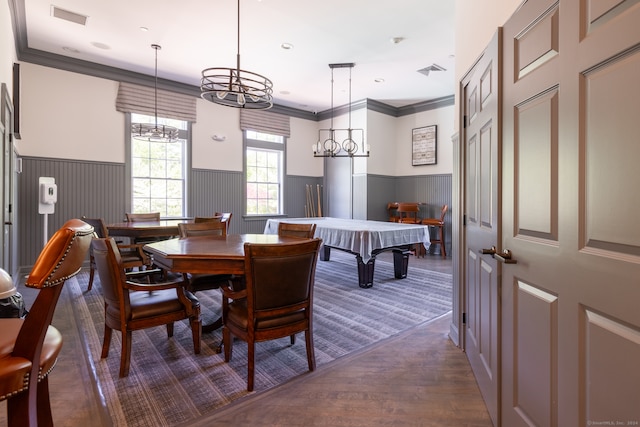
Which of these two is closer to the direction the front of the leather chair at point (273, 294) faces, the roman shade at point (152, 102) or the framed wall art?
the roman shade

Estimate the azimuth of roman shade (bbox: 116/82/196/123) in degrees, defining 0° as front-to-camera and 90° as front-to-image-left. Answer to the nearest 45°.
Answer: approximately 315°

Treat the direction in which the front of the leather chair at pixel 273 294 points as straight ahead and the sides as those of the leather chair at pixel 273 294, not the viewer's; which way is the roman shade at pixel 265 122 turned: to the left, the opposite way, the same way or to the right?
the opposite way

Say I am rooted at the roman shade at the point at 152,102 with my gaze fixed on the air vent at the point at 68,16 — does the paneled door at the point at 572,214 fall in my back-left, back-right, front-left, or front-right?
front-left

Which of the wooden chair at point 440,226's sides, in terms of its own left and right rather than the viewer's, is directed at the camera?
left

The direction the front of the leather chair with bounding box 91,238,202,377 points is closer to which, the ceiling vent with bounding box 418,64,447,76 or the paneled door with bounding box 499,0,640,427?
the ceiling vent

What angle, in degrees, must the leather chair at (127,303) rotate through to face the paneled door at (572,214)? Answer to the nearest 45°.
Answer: approximately 90° to its right

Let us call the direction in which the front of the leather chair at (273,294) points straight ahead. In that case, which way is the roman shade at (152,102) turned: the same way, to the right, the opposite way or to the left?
the opposite way

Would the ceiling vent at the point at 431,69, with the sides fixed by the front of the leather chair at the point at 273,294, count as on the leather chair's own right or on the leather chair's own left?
on the leather chair's own right

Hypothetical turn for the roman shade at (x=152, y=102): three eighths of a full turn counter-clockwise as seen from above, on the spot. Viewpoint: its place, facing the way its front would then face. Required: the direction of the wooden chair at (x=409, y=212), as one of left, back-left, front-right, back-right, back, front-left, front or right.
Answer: right

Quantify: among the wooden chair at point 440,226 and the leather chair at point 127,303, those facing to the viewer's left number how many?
1

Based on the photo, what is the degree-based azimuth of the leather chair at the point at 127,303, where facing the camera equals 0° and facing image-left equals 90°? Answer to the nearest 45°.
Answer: approximately 225°

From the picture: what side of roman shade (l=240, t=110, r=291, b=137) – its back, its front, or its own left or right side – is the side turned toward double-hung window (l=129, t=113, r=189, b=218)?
right

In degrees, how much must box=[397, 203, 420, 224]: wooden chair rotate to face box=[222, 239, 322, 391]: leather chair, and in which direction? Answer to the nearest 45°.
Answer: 0° — it already faces it

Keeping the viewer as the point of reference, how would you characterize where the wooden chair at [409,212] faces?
facing the viewer

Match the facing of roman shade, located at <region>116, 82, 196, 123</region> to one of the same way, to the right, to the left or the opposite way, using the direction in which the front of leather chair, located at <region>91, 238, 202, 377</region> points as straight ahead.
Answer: to the right

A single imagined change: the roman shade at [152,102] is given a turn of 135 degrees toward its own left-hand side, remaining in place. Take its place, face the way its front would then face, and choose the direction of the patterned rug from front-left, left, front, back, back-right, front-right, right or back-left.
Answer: back
